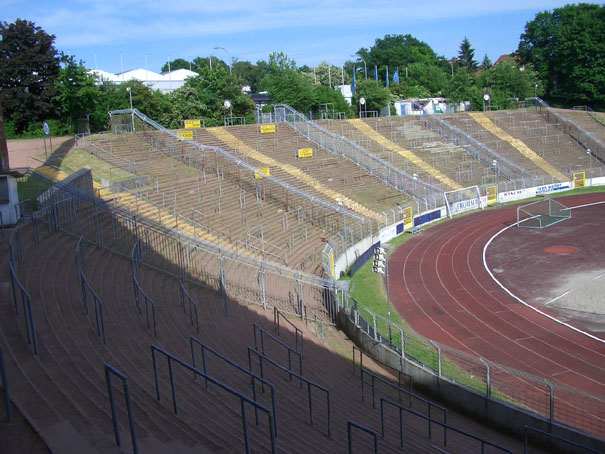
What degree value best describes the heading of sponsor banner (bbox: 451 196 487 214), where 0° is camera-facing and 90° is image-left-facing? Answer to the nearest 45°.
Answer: approximately 315°

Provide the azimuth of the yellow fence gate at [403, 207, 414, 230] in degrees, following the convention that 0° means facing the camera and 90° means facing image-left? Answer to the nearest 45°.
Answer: approximately 315°

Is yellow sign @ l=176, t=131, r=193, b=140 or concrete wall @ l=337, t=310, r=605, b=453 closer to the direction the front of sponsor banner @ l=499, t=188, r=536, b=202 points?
the concrete wall

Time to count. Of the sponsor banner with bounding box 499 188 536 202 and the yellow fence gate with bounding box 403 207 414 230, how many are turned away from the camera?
0

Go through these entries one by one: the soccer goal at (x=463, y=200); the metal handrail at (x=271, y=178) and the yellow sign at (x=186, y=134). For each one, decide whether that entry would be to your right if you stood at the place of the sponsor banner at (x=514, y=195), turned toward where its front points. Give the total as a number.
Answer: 3

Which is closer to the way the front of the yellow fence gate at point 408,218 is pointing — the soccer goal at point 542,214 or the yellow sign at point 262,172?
the soccer goal

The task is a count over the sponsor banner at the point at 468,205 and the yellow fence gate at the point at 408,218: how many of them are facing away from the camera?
0

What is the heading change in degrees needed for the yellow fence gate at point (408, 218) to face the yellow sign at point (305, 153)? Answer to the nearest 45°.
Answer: approximately 180°

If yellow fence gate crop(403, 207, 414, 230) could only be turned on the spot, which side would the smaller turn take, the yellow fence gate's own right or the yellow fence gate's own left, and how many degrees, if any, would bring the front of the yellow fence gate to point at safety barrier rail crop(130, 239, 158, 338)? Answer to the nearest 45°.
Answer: approximately 45° to the yellow fence gate's own right

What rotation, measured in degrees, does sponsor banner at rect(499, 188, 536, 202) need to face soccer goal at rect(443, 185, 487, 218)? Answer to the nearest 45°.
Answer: approximately 90° to its right

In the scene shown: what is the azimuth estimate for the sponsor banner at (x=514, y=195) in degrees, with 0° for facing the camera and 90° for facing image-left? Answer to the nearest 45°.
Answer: approximately 315°
